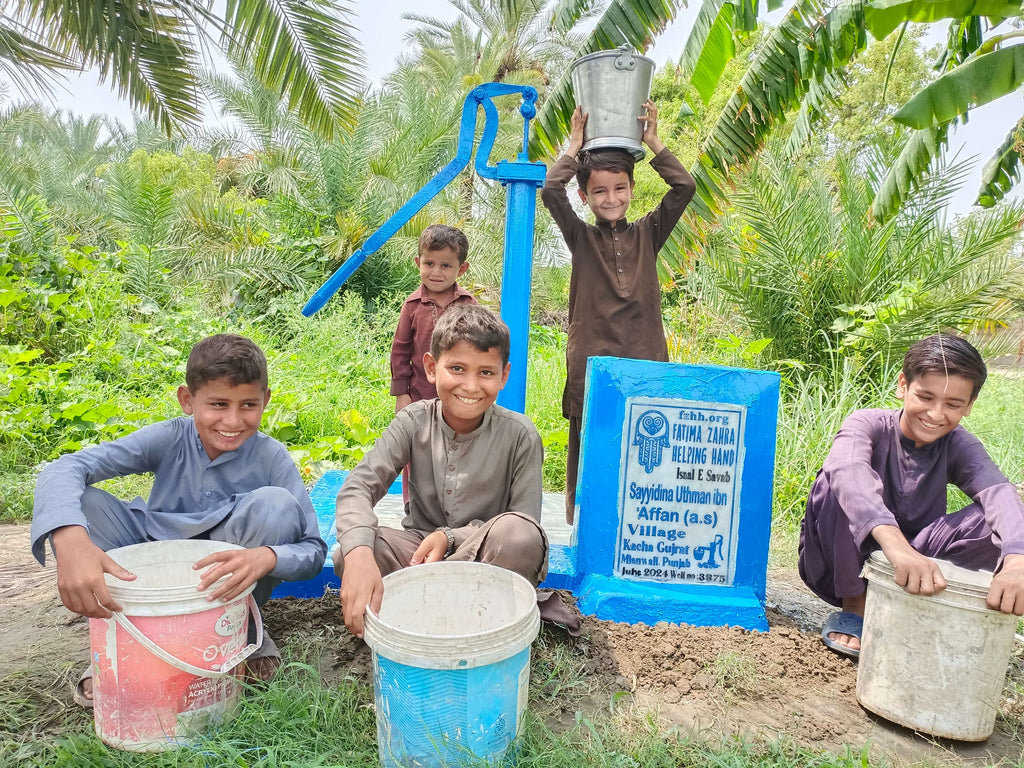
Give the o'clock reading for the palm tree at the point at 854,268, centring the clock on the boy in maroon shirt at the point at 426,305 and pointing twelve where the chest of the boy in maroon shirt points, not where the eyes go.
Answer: The palm tree is roughly at 8 o'clock from the boy in maroon shirt.

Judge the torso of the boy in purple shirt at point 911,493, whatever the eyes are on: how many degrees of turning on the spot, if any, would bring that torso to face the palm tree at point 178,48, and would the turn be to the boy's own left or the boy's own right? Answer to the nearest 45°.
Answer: approximately 90° to the boy's own right

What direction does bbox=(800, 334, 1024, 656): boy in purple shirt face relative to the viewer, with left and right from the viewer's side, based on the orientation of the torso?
facing the viewer

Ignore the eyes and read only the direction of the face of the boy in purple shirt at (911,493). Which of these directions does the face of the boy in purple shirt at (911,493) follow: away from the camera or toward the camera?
toward the camera

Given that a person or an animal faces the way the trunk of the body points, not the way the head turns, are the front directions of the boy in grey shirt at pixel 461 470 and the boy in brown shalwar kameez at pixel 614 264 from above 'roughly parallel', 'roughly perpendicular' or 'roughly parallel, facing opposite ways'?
roughly parallel

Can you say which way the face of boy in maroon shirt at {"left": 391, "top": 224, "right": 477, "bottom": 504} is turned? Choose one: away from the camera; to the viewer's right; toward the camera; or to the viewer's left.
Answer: toward the camera

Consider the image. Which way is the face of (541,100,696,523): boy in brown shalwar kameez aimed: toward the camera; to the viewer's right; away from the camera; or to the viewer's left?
toward the camera

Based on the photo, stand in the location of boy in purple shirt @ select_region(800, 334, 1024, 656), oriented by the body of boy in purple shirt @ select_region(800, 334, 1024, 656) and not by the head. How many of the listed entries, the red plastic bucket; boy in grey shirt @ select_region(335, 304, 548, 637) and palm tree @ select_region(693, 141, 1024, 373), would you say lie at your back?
1

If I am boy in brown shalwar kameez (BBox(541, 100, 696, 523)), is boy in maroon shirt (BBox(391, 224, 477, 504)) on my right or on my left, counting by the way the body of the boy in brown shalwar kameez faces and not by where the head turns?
on my right

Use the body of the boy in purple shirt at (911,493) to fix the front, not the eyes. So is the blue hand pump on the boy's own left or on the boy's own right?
on the boy's own right
